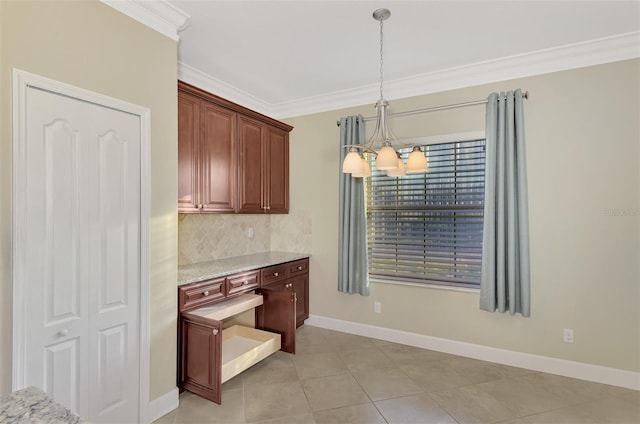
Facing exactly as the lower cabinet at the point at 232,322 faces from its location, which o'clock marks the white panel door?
The white panel door is roughly at 3 o'clock from the lower cabinet.

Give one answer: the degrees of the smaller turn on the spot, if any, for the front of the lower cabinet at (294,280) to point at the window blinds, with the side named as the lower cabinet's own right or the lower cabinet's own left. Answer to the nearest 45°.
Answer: approximately 45° to the lower cabinet's own left

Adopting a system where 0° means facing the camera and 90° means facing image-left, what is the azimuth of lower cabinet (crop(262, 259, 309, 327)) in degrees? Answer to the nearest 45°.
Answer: approximately 315°

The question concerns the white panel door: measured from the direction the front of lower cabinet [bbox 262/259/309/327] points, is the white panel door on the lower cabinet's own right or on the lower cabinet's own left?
on the lower cabinet's own right

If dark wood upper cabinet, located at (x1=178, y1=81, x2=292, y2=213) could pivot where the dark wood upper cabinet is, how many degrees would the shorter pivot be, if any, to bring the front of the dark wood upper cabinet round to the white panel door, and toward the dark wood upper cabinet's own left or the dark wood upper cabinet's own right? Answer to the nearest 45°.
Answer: approximately 90° to the dark wood upper cabinet's own right
